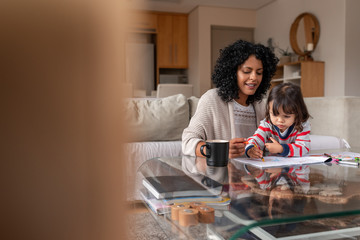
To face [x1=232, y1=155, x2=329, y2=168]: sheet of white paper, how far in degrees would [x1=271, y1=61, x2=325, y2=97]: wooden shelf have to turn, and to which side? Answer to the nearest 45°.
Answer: approximately 45° to its left

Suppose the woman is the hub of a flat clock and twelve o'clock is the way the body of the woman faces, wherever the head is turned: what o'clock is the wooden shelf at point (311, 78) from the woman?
The wooden shelf is roughly at 8 o'clock from the woman.

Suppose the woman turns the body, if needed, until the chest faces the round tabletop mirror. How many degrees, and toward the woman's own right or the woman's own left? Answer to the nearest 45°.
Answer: approximately 135° to the woman's own left

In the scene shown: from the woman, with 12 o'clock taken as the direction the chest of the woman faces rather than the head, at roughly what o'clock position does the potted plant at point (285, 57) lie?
The potted plant is roughly at 8 o'clock from the woman.

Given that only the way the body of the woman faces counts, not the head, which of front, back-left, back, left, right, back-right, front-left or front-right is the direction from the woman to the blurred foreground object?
front-right

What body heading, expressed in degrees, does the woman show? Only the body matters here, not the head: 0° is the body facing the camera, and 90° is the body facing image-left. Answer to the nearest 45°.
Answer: approximately 315°

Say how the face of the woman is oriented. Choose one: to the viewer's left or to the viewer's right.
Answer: to the viewer's right
